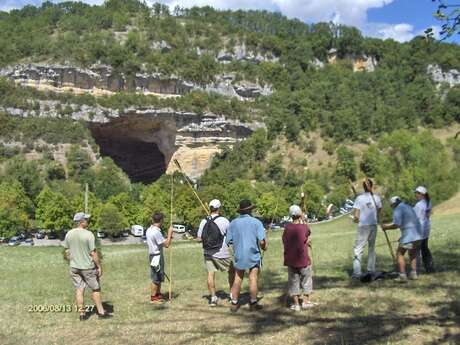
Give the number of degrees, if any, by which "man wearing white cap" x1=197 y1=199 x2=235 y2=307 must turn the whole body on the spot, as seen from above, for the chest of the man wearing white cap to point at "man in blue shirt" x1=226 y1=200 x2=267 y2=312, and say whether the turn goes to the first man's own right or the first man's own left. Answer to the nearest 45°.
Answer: approximately 135° to the first man's own right

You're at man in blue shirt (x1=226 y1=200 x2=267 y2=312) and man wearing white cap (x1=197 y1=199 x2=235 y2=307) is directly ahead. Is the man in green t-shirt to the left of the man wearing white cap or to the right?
left

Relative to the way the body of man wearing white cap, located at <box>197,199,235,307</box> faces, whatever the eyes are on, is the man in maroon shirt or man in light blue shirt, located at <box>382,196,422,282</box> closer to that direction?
the man in light blue shirt

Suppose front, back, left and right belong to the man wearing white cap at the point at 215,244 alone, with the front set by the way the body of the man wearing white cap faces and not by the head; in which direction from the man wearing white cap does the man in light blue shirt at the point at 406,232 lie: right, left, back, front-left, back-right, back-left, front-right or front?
right

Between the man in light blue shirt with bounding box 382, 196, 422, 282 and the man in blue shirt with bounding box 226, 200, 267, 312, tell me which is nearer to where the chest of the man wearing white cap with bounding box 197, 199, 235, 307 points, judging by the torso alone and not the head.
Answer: the man in light blue shirt

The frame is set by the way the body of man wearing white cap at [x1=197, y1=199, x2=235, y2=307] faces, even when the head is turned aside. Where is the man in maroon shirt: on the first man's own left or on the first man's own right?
on the first man's own right

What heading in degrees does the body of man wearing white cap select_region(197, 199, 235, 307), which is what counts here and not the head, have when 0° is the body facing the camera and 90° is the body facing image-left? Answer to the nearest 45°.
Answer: approximately 180°
